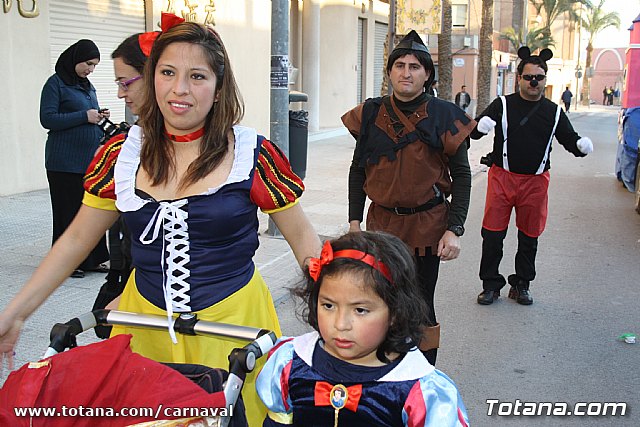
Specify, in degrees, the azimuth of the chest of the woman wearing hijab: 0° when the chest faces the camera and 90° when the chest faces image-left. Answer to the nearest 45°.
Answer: approximately 270°

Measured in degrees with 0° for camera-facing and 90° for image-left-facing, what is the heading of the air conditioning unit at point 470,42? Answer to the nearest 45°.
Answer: approximately 45°

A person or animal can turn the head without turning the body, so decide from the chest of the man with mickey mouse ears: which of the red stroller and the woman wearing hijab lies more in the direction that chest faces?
the red stroller

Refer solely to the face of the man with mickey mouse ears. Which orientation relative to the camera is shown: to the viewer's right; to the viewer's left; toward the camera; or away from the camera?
toward the camera

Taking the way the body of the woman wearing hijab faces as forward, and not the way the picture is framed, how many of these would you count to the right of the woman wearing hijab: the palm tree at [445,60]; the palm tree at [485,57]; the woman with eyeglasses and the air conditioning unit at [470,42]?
1

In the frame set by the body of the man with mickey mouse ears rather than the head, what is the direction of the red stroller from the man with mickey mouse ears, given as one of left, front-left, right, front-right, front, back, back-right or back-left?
front

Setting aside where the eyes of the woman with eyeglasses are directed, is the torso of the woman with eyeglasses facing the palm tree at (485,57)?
no

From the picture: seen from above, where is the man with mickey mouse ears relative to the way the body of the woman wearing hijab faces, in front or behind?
in front

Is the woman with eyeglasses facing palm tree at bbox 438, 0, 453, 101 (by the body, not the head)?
no

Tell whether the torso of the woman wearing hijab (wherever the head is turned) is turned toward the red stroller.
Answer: no

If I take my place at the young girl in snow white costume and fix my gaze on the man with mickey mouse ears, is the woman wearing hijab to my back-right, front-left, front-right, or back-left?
front-left

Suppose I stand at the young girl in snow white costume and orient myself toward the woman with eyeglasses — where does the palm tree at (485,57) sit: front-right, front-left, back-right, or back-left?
front-right

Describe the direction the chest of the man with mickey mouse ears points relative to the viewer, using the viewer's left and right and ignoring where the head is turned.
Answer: facing the viewer

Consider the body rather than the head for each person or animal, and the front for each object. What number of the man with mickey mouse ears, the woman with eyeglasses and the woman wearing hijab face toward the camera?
1

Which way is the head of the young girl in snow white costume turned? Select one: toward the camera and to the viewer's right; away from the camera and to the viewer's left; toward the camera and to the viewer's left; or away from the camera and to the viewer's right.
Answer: toward the camera and to the viewer's left
